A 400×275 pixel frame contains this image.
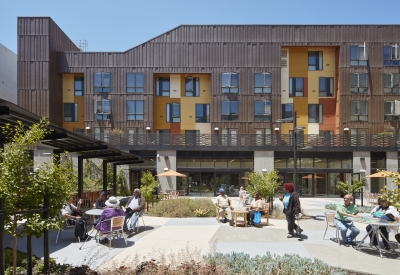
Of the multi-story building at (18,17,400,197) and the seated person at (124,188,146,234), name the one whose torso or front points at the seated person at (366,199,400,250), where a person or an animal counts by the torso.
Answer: the multi-story building

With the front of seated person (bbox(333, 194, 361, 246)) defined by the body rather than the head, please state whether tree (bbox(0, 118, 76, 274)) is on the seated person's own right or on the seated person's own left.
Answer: on the seated person's own right

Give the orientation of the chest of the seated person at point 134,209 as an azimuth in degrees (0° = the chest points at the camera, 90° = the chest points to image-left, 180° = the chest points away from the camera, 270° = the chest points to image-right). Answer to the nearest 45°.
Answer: approximately 45°

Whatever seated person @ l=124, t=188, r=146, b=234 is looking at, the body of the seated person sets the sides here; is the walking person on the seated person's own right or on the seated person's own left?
on the seated person's own left

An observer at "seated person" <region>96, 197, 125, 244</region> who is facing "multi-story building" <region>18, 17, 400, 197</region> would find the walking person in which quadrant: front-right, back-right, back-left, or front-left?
front-right

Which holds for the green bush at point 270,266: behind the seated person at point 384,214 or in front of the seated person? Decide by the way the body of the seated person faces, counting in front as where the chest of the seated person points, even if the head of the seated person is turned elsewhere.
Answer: in front

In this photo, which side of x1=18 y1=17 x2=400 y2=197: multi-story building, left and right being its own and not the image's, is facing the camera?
front

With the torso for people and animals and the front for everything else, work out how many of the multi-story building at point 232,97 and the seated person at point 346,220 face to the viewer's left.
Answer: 0

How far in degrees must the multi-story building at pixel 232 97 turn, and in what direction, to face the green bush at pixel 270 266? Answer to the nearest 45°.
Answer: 0° — it already faces it

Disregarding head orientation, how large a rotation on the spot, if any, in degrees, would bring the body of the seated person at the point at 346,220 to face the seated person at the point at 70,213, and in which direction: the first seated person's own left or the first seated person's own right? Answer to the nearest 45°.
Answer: approximately 135° to the first seated person's own right

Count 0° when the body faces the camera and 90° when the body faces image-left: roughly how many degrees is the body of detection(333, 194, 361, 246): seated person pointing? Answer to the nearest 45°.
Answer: approximately 315°
